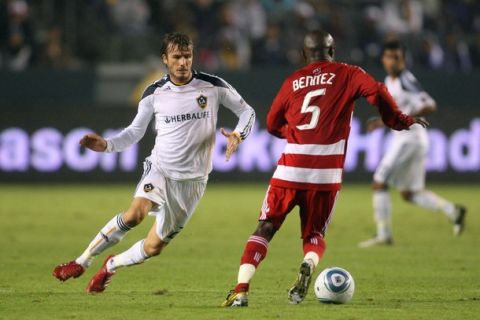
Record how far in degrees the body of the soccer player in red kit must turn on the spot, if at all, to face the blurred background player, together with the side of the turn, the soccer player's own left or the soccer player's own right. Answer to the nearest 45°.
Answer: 0° — they already face them

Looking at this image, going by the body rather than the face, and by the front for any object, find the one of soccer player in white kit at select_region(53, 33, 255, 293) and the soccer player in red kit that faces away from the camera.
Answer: the soccer player in red kit

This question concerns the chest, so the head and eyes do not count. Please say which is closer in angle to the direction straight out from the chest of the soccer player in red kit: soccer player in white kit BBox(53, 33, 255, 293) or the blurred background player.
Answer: the blurred background player

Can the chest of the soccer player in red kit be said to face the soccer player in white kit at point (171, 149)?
no

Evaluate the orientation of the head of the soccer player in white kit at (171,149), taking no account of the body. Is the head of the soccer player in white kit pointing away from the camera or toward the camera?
toward the camera

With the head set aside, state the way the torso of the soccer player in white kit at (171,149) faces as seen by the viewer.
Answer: toward the camera

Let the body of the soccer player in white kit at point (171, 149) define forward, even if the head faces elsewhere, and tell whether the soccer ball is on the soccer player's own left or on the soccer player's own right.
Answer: on the soccer player's own left

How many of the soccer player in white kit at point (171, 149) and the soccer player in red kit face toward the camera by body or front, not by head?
1

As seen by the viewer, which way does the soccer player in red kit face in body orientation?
away from the camera

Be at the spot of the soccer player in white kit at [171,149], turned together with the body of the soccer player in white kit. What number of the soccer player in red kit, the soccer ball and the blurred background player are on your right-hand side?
0

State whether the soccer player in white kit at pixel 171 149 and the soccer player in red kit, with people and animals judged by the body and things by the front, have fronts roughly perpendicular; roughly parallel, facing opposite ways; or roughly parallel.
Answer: roughly parallel, facing opposite ways

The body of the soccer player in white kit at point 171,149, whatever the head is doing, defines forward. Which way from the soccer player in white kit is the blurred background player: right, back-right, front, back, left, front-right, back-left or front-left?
back-left

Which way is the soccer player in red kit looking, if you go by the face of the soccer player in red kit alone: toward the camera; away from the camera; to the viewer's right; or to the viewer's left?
away from the camera
